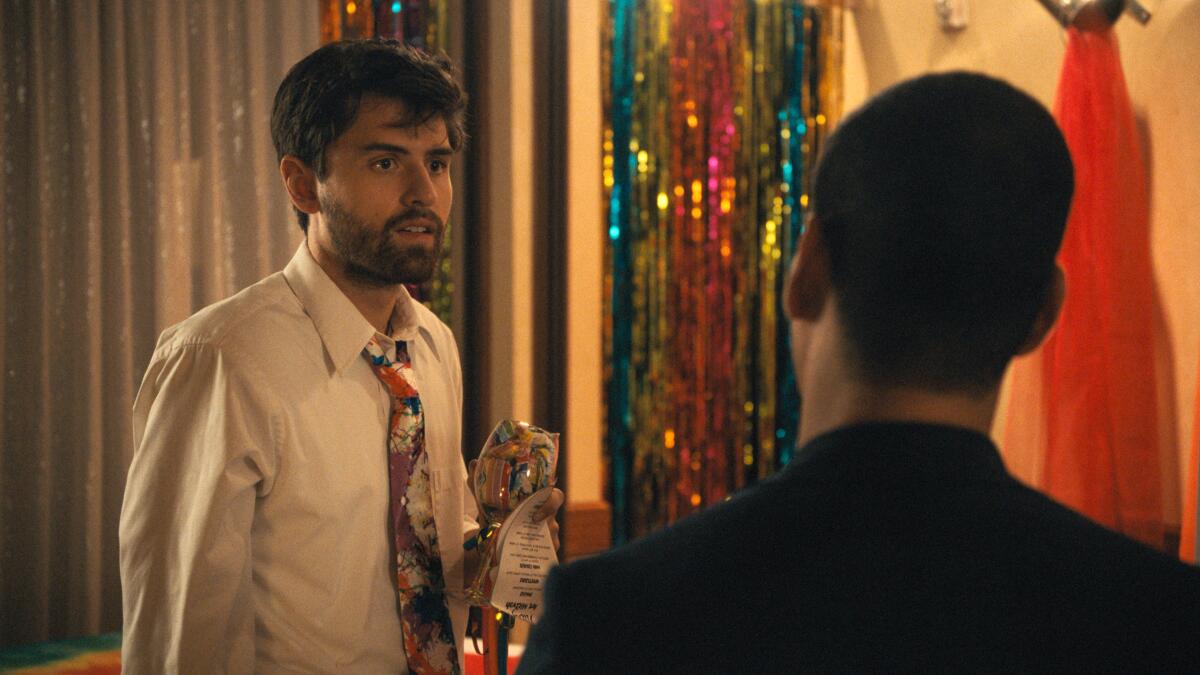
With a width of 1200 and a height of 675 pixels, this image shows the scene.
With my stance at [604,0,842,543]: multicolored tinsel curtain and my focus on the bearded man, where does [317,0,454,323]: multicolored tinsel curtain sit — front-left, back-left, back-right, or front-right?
front-right

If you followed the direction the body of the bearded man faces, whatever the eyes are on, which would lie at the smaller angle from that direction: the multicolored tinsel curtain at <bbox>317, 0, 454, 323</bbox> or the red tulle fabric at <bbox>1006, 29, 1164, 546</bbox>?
the red tulle fabric

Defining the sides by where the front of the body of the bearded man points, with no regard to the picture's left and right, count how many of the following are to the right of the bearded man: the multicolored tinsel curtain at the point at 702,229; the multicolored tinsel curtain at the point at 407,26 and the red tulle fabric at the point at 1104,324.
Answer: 0

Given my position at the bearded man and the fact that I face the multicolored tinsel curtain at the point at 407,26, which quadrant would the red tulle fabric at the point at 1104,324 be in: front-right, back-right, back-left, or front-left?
front-right

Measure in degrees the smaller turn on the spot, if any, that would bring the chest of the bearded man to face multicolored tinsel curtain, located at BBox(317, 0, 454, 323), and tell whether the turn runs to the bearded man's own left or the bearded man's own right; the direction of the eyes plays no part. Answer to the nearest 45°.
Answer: approximately 135° to the bearded man's own left

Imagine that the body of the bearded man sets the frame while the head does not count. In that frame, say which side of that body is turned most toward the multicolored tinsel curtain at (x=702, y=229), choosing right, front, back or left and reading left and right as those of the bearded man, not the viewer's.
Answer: left

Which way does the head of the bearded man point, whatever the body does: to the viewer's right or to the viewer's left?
to the viewer's right

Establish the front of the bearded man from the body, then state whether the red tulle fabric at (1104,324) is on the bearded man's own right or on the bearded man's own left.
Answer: on the bearded man's own left

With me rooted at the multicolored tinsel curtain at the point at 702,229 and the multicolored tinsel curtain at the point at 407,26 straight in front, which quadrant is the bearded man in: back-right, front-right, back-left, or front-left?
front-left

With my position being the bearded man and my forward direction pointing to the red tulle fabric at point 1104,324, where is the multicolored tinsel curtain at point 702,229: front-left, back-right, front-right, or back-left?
front-left
